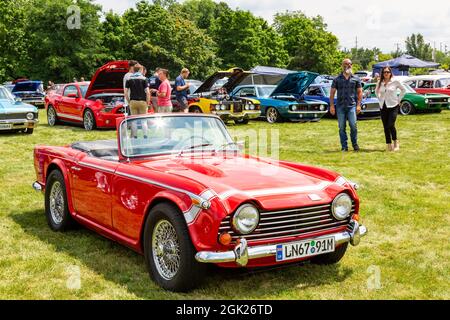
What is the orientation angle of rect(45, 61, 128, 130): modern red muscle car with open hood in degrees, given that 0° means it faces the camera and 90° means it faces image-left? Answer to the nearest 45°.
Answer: approximately 315°

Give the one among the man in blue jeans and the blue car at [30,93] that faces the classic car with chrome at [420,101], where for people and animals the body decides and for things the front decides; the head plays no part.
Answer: the blue car

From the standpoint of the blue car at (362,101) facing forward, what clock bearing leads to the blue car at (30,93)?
the blue car at (30,93) is roughly at 5 o'clock from the blue car at (362,101).

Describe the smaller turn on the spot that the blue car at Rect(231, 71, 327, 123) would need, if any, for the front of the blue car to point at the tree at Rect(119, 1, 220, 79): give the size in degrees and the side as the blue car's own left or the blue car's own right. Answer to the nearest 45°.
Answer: approximately 135° to the blue car's own left

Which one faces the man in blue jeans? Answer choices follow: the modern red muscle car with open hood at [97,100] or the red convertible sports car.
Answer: the modern red muscle car with open hood

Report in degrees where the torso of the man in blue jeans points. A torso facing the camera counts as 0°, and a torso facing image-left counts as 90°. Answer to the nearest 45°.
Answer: approximately 0°

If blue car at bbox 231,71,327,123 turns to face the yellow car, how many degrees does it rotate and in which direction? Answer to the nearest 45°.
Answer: approximately 135° to its right

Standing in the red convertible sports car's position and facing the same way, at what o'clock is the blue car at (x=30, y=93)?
The blue car is roughly at 7 o'clock from the red convertible sports car.

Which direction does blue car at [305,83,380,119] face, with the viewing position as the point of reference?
facing the viewer and to the right of the viewer

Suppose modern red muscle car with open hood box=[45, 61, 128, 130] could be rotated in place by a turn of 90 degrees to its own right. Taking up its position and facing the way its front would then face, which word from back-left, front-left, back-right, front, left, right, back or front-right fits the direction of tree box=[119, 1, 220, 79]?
back-right
